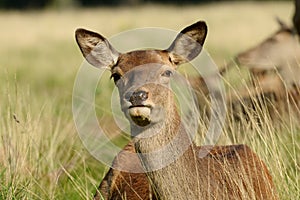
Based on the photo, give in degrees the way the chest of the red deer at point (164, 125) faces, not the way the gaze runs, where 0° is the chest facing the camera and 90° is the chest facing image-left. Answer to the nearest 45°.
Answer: approximately 45°

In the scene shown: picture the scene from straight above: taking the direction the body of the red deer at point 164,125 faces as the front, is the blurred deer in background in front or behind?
behind
